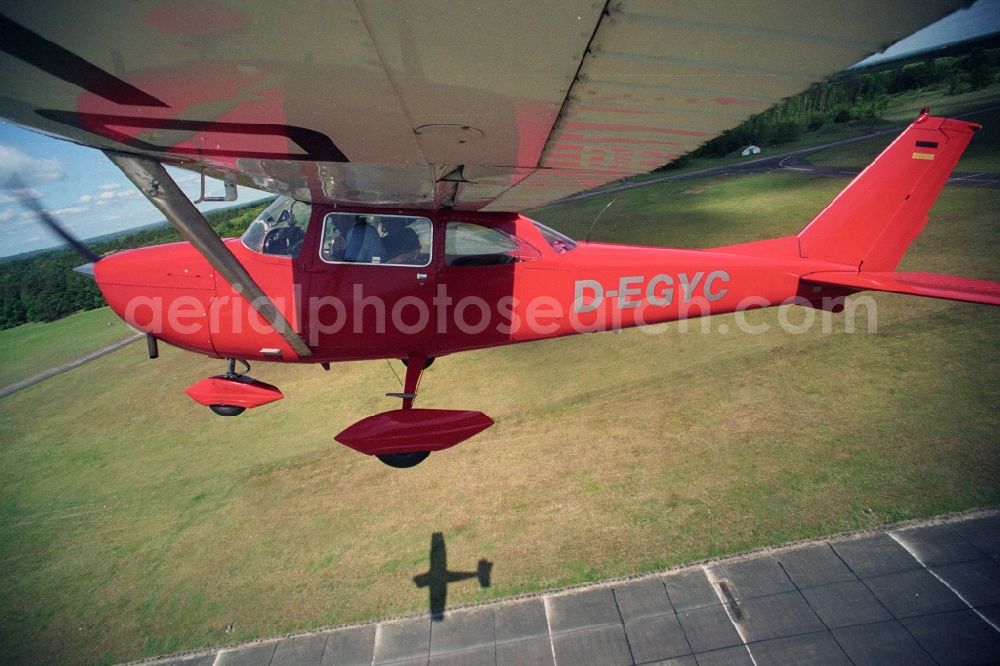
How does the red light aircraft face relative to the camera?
to the viewer's left
